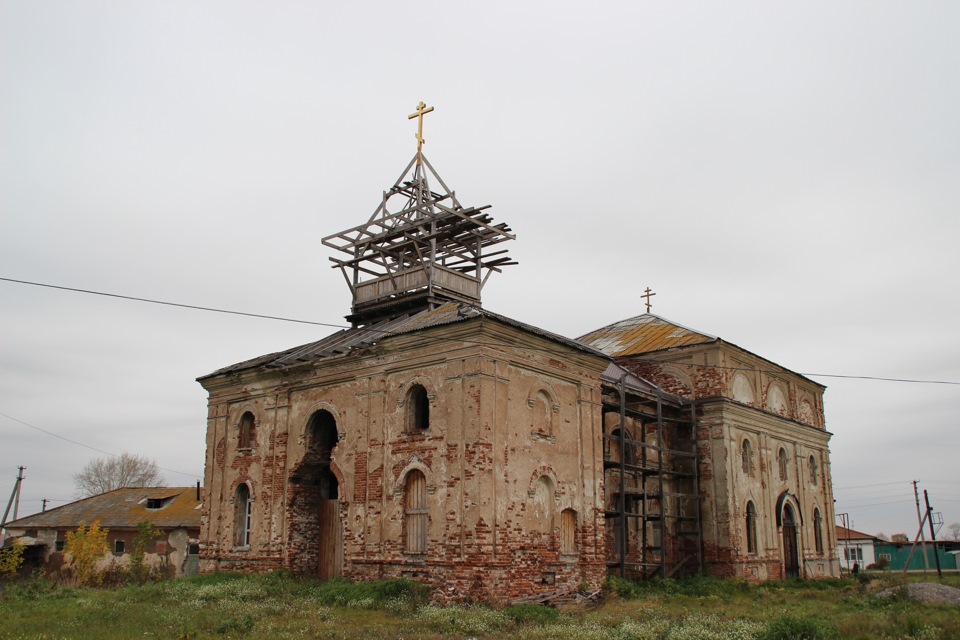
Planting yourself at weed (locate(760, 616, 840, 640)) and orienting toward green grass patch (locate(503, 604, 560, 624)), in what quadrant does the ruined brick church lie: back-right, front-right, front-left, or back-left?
front-right

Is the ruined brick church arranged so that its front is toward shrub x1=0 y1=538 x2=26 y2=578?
no

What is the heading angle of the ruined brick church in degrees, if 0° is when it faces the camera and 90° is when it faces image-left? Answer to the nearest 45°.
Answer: approximately 45°

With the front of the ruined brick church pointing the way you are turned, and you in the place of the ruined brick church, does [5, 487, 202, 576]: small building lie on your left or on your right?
on your right

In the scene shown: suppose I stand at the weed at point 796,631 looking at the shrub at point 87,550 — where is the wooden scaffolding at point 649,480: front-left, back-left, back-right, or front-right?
front-right

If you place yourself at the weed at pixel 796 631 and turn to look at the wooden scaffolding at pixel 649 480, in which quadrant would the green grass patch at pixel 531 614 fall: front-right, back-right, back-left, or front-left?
front-left

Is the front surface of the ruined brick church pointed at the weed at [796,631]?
no

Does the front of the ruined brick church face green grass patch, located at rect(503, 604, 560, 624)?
no
